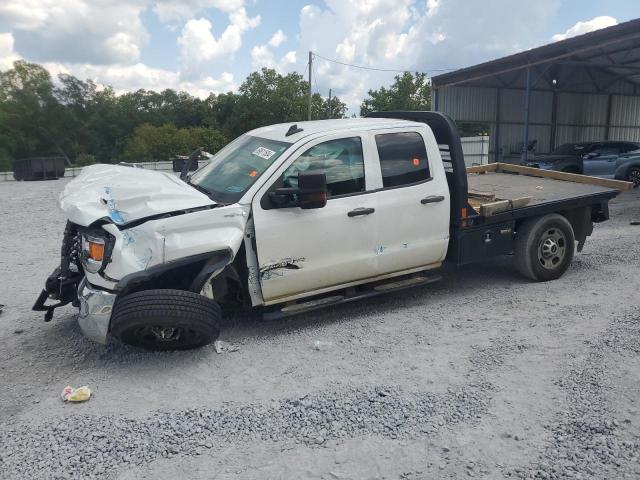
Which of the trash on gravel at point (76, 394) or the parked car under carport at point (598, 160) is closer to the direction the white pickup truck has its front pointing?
the trash on gravel

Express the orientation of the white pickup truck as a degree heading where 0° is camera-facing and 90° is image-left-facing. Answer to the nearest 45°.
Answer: approximately 45°

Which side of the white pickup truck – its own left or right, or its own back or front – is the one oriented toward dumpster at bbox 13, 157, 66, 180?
right

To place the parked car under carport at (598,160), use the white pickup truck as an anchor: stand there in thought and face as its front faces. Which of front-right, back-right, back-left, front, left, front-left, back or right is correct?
back

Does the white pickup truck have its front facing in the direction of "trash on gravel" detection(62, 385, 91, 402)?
yes

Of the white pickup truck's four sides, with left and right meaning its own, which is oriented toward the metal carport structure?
back
